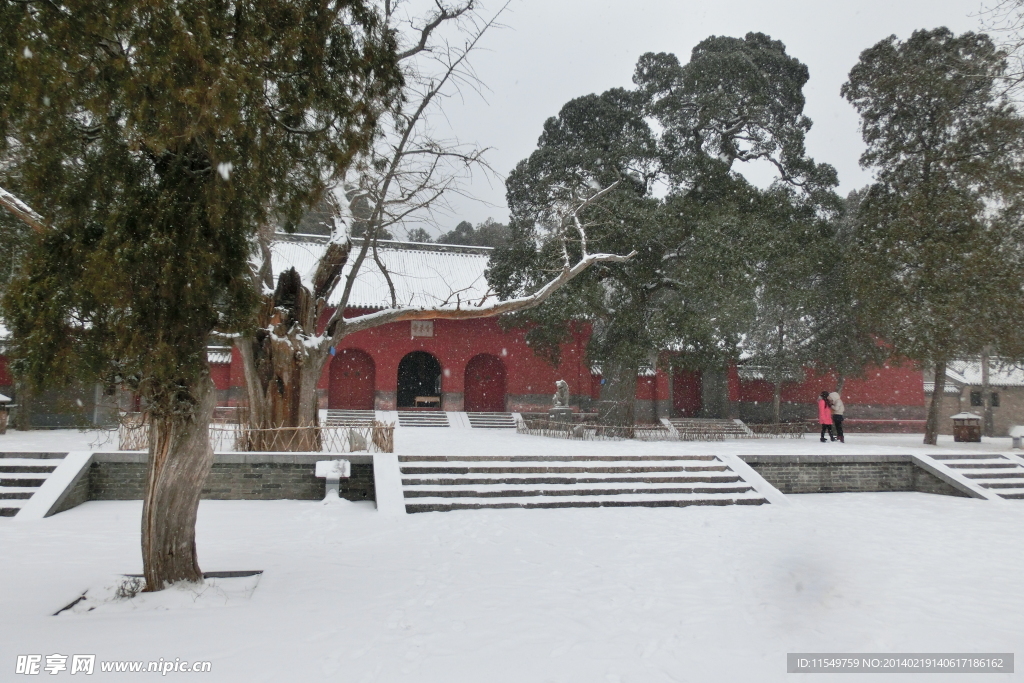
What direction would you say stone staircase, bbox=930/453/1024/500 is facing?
toward the camera

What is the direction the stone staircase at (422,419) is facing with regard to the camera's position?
facing the viewer

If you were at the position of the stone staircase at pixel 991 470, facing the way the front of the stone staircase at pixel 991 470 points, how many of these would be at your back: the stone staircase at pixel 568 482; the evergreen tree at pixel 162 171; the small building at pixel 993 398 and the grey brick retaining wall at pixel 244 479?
1

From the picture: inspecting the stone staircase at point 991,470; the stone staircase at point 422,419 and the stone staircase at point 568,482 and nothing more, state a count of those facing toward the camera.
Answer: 3

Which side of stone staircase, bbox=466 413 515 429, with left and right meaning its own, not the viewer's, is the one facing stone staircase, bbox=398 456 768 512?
front

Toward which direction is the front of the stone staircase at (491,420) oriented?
toward the camera

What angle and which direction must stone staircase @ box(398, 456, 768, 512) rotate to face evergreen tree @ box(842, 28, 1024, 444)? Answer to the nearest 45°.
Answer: approximately 135° to its left

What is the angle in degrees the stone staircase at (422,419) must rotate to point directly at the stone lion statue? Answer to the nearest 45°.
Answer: approximately 45° to its left

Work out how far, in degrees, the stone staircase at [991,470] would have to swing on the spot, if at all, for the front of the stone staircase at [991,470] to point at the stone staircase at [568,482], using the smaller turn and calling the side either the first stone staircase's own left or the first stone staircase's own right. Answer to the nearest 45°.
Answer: approximately 45° to the first stone staircase's own right

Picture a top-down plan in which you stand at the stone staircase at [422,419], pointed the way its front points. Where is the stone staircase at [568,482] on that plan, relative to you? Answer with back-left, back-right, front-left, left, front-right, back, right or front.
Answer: front

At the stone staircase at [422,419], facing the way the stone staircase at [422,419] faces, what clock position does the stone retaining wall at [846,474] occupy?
The stone retaining wall is roughly at 11 o'clock from the stone staircase.

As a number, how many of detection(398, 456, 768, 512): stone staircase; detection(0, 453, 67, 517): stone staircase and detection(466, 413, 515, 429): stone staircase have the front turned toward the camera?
3

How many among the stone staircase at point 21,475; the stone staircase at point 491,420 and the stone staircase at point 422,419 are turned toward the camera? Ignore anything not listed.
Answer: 3
